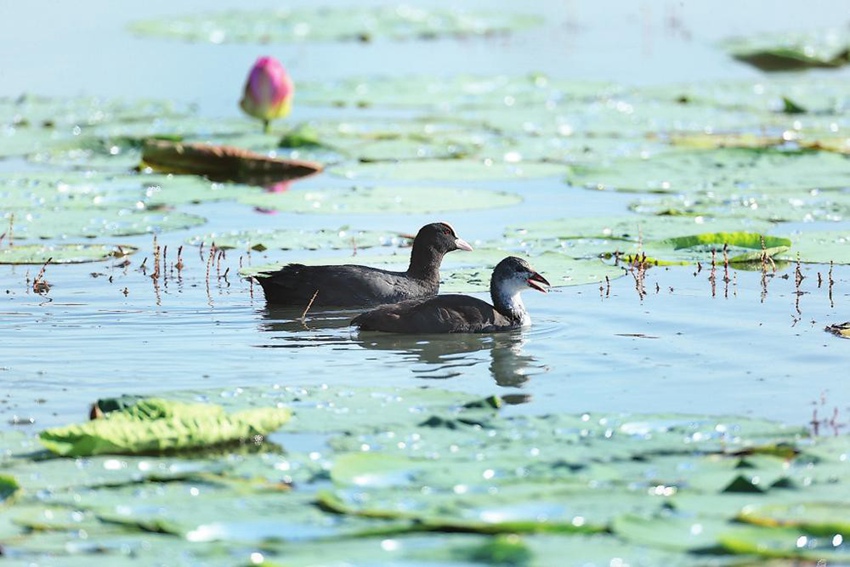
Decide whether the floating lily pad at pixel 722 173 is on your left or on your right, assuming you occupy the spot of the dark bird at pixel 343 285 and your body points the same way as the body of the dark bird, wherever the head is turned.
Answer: on your left

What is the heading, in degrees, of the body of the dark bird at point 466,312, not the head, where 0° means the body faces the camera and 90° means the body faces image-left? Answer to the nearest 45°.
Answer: approximately 270°

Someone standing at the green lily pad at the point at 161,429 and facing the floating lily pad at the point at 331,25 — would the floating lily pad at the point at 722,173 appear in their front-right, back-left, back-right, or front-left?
front-right

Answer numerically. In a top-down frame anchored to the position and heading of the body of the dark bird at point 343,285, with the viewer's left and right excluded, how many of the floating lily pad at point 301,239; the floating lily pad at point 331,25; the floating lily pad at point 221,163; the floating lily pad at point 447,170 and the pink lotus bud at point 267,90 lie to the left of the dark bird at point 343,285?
5

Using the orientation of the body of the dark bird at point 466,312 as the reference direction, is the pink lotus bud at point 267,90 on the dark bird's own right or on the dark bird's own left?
on the dark bird's own left

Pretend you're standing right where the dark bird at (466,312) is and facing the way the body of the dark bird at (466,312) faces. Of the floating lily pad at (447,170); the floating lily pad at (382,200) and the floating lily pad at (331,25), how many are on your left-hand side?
3

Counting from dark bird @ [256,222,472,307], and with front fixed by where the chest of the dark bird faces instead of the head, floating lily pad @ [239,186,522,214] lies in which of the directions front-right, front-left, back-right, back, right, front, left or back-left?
left

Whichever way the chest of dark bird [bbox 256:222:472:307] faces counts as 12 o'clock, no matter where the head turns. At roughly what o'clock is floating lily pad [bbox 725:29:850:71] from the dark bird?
The floating lily pad is roughly at 10 o'clock from the dark bird.

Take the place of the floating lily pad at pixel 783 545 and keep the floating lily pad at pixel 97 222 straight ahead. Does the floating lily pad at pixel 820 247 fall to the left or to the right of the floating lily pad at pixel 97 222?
right

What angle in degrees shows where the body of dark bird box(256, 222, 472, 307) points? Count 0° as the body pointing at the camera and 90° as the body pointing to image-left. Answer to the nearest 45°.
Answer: approximately 270°

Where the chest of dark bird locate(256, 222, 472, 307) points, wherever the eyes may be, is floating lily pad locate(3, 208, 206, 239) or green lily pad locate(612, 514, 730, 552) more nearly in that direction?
the green lily pad

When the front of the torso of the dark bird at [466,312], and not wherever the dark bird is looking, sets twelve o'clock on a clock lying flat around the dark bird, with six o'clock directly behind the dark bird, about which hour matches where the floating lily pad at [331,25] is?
The floating lily pad is roughly at 9 o'clock from the dark bird.

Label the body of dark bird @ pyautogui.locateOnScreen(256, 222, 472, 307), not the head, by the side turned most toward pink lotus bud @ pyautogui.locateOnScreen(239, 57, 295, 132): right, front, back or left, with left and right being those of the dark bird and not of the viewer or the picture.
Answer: left

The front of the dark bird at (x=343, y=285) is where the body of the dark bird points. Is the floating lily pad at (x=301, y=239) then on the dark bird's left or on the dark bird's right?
on the dark bird's left

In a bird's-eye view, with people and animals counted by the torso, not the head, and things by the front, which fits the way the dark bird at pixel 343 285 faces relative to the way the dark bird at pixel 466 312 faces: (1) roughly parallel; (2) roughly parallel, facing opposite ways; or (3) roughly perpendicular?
roughly parallel

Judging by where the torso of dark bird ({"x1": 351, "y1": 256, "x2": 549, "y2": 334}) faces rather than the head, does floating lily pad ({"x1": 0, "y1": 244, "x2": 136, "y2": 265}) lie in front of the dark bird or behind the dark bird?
behind

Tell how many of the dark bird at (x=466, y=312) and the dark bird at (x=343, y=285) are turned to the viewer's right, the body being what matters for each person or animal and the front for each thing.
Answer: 2

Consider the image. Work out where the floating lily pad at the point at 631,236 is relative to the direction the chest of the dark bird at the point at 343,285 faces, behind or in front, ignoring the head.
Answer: in front
